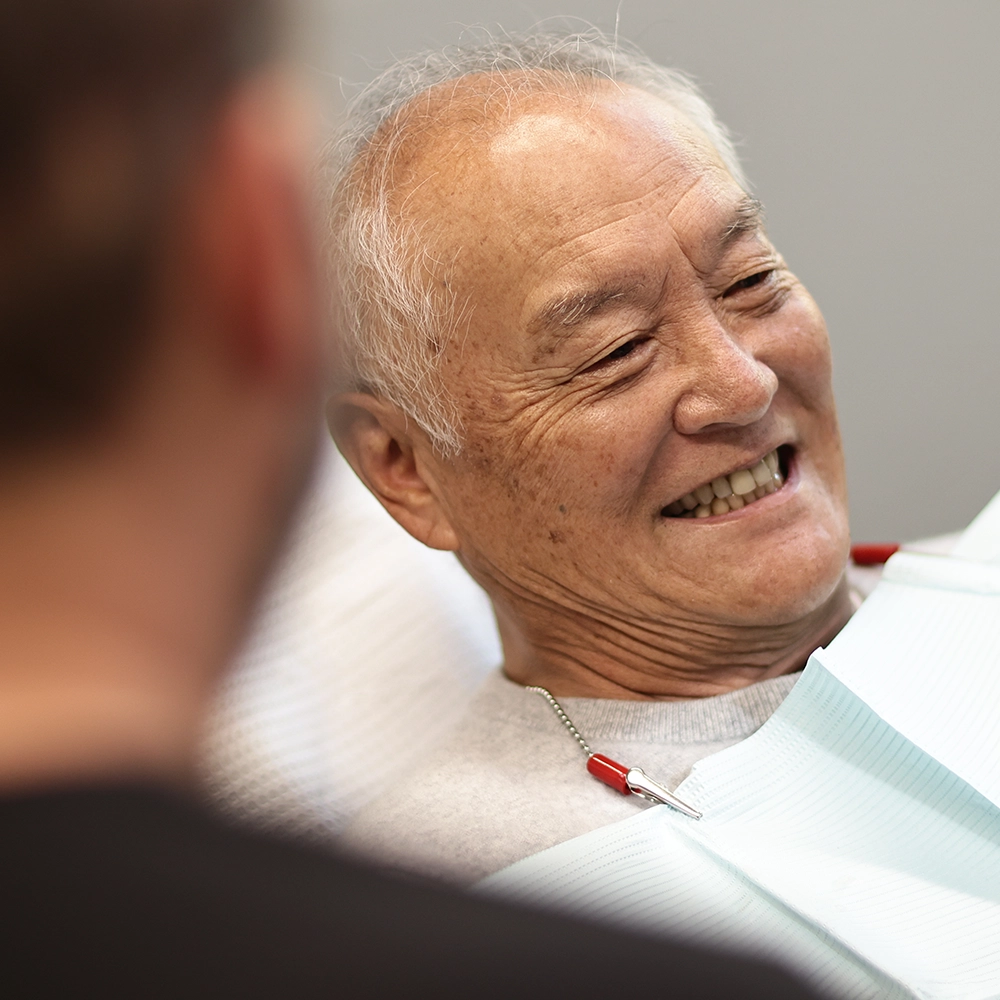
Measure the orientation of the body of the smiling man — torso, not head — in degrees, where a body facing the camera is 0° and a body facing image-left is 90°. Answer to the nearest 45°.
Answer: approximately 315°
